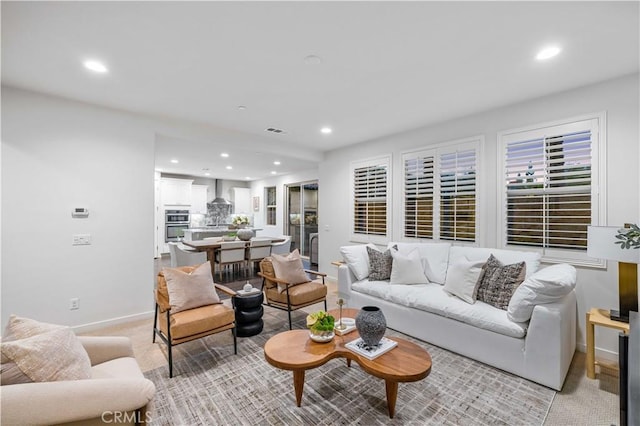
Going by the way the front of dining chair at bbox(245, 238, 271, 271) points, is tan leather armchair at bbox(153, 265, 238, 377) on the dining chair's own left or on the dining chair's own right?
on the dining chair's own left

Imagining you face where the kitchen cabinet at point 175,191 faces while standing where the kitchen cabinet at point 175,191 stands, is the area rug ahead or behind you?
ahead

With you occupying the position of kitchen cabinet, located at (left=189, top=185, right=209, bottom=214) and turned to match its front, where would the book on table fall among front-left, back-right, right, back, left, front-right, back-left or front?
front

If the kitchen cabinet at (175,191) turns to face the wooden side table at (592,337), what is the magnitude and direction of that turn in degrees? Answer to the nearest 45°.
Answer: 0° — it already faces it

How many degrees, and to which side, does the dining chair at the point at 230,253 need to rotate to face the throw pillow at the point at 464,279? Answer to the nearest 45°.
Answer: approximately 180°

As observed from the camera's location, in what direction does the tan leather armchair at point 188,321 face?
facing the viewer and to the right of the viewer

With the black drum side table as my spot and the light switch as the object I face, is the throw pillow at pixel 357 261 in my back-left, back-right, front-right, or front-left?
back-right

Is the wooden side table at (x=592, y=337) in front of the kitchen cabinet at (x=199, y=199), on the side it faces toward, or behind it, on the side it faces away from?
in front

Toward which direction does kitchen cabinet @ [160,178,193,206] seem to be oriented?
toward the camera

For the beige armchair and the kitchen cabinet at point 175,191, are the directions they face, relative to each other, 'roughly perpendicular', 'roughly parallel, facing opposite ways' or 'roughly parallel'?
roughly perpendicular

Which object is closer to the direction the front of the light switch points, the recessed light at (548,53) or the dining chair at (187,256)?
the recessed light

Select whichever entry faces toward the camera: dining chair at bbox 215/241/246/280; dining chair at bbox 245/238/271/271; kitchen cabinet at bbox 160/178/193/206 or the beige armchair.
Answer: the kitchen cabinet

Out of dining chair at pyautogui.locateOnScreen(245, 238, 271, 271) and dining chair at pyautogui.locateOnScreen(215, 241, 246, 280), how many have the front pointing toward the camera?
0

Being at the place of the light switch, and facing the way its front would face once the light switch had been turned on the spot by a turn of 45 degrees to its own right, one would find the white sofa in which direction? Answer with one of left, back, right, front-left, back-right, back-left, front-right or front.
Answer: left

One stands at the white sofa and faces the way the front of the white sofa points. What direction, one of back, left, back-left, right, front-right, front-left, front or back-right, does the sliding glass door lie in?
right

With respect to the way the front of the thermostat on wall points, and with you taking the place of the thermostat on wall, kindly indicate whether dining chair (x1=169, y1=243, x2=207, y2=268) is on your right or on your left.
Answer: on your left

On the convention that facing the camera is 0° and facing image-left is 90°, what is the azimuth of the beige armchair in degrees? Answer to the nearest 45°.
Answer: approximately 270°
